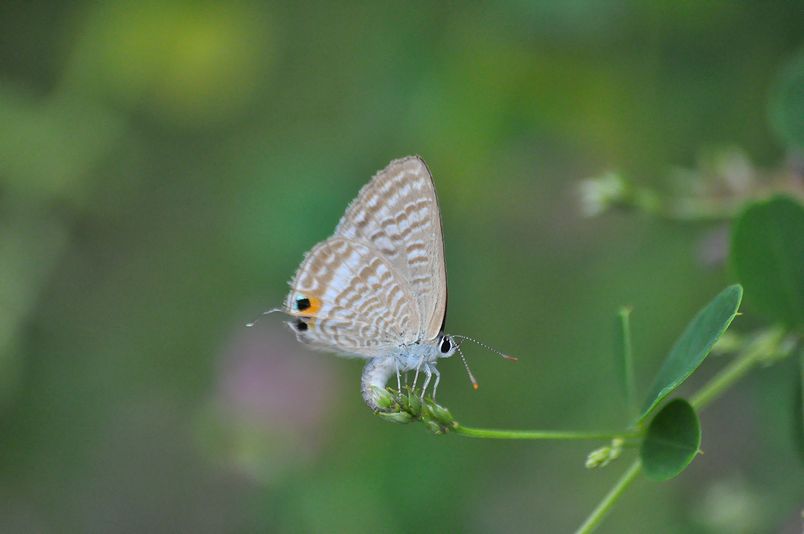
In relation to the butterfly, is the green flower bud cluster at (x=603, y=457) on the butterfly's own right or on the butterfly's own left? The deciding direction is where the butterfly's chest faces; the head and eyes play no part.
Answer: on the butterfly's own right

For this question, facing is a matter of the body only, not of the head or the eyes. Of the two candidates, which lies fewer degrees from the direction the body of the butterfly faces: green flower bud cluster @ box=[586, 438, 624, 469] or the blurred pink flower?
the green flower bud cluster

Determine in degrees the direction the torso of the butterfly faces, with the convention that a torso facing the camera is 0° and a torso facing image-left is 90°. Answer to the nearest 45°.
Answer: approximately 270°
